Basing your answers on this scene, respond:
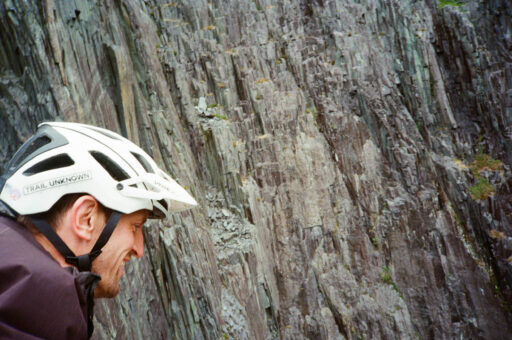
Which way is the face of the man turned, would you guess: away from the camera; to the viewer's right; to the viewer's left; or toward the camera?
to the viewer's right

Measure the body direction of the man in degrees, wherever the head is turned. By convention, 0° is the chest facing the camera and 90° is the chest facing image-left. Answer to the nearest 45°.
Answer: approximately 270°

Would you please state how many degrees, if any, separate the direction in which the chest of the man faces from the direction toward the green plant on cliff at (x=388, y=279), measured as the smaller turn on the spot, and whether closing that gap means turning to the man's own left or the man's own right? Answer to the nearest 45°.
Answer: approximately 45° to the man's own left
